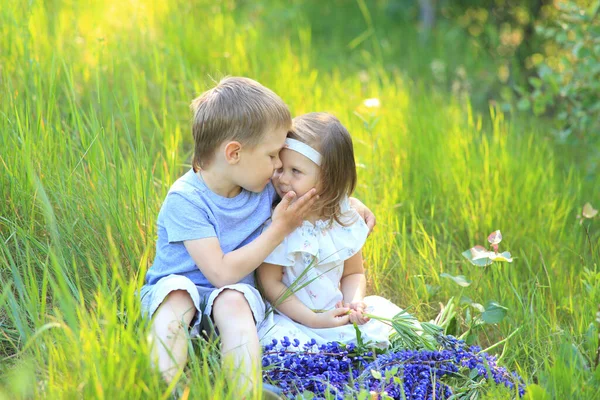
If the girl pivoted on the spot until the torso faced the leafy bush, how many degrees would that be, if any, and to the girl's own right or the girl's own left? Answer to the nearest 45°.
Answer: approximately 135° to the girl's own left

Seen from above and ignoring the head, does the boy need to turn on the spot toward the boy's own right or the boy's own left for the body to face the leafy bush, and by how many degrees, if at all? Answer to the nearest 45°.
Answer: approximately 90° to the boy's own left

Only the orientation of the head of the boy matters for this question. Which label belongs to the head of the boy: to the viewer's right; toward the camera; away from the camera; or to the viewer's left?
to the viewer's right

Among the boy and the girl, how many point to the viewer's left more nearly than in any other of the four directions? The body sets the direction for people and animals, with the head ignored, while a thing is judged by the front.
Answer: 0

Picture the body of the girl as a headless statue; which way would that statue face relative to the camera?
toward the camera

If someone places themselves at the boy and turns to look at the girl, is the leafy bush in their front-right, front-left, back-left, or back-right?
front-left

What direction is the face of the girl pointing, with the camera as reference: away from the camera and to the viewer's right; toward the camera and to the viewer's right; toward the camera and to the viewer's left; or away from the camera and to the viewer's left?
toward the camera and to the viewer's left

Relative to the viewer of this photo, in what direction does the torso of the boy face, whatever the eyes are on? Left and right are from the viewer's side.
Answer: facing the viewer and to the right of the viewer
